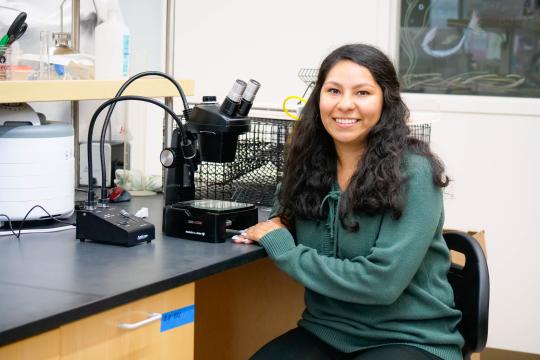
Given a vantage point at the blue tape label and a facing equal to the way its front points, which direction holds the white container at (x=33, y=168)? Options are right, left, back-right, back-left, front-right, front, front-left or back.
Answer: back

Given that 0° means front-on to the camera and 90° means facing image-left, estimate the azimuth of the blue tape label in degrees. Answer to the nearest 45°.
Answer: approximately 315°

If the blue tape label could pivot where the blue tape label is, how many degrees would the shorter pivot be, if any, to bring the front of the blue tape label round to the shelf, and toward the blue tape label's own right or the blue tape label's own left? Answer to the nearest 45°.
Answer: approximately 180°

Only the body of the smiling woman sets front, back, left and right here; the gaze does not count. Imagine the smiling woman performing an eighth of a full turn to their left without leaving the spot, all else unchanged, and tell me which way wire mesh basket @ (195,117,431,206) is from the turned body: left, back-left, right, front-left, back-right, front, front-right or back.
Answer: back-right

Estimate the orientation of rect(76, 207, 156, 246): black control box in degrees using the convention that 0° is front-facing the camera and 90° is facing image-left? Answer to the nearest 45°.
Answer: approximately 315°

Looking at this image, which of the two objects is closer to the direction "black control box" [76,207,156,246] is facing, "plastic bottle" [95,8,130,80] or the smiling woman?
the smiling woman

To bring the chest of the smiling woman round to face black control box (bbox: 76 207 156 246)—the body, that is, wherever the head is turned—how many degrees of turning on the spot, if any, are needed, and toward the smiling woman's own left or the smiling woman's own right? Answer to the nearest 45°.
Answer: approximately 45° to the smiling woman's own right
